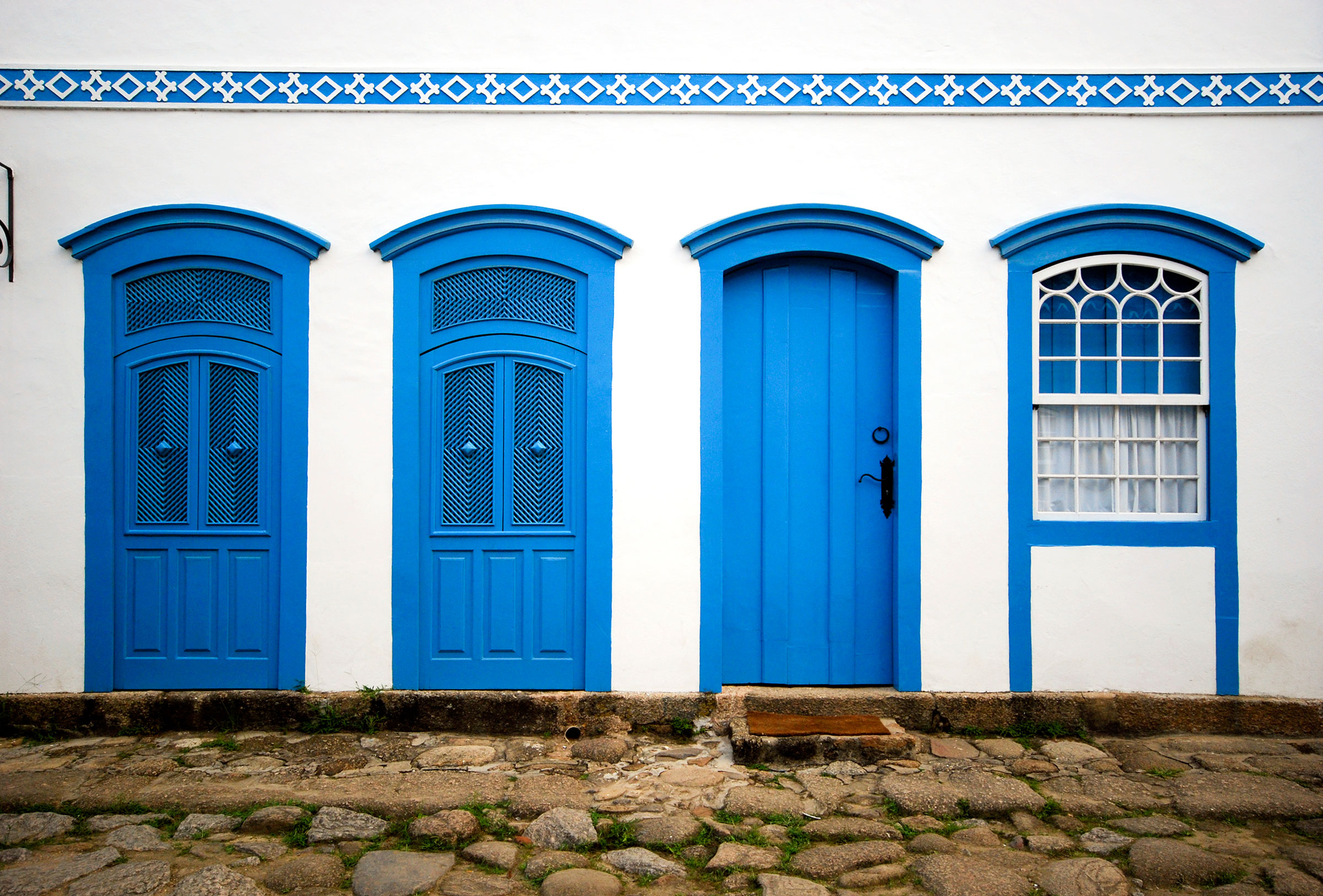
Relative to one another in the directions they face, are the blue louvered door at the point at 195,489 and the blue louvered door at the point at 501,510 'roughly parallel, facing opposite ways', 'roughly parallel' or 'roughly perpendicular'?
roughly parallel

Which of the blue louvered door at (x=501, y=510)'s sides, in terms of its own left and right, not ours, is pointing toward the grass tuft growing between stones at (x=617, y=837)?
front

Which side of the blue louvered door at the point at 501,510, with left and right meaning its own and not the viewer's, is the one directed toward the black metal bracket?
right

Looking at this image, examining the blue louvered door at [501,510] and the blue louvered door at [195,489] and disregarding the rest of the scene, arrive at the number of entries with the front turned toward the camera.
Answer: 2

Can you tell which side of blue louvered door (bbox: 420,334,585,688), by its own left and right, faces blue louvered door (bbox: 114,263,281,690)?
right

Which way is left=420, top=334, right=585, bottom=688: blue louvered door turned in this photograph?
toward the camera

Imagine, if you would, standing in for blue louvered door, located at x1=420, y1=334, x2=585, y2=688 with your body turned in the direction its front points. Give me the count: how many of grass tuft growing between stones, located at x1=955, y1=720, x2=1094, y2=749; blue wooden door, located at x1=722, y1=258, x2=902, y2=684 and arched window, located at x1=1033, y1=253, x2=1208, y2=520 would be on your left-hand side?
3

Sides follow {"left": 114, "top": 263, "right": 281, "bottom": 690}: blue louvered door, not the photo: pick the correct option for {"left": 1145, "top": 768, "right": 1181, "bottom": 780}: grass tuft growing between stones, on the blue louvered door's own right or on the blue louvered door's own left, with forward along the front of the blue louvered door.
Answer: on the blue louvered door's own left

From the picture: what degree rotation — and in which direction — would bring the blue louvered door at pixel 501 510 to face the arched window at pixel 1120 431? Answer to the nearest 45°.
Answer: approximately 90° to its left

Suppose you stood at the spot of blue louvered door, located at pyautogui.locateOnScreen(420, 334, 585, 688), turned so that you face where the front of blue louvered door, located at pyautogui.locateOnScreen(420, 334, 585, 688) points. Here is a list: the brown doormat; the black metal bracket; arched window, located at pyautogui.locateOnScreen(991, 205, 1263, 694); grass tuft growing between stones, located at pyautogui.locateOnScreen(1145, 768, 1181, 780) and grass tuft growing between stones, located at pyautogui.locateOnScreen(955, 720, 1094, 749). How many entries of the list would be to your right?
1

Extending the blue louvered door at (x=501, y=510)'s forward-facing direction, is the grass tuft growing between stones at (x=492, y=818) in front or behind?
in front
